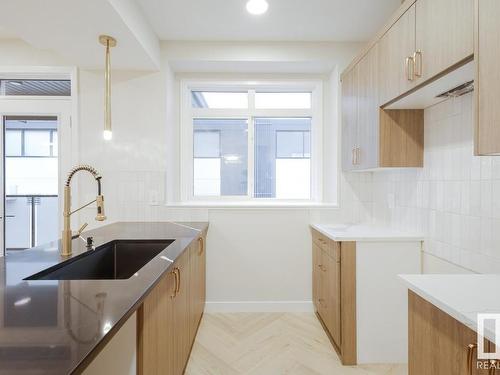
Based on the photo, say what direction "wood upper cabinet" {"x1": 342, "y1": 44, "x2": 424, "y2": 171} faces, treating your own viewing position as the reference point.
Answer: facing to the left of the viewer

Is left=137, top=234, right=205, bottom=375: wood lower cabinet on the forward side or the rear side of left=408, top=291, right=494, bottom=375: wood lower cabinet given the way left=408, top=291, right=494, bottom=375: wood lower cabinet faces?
on the forward side

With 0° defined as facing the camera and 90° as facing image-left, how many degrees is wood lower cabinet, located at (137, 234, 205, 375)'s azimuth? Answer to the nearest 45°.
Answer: approximately 270°

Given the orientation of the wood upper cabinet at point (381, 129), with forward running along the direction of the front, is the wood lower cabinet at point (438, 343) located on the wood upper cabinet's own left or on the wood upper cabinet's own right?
on the wood upper cabinet's own left

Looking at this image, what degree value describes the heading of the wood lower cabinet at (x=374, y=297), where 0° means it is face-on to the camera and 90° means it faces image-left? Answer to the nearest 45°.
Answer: approximately 90°

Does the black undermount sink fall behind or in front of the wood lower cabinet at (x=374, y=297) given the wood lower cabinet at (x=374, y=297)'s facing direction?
in front

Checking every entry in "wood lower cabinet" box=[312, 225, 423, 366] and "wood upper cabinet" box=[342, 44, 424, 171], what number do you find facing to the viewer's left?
2

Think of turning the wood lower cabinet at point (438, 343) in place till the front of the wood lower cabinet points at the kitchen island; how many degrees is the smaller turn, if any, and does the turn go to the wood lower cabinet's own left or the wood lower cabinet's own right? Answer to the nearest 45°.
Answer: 0° — it already faces it

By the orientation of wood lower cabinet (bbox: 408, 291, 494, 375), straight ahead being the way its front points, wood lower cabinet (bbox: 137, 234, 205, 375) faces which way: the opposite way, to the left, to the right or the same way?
the opposite way

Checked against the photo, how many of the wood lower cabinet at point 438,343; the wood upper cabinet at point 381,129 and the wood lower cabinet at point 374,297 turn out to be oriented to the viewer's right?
0
